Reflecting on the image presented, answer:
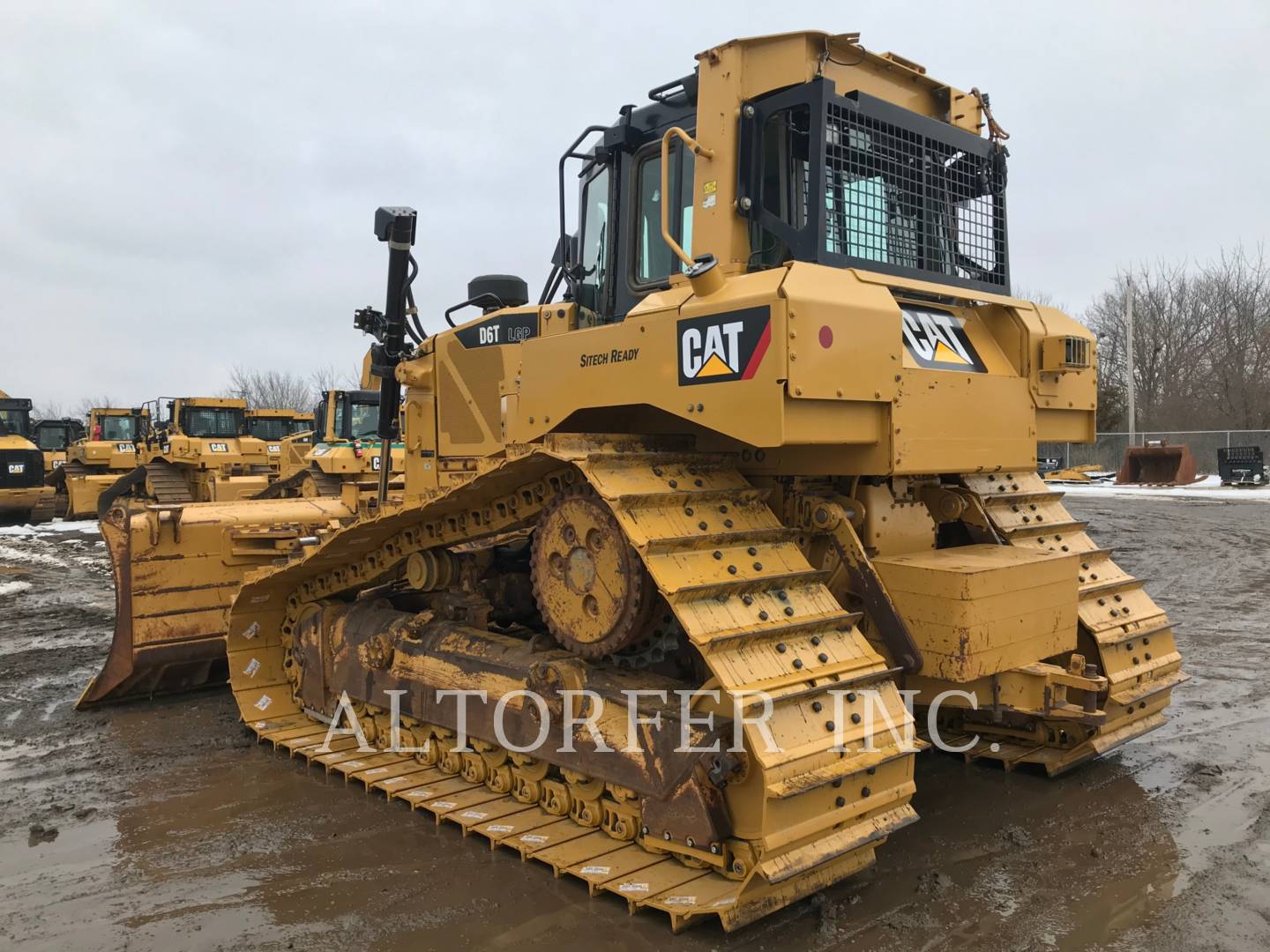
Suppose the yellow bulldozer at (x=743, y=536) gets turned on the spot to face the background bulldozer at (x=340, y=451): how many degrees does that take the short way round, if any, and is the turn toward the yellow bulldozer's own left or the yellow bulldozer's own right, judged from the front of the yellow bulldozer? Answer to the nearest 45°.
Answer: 0° — it already faces it

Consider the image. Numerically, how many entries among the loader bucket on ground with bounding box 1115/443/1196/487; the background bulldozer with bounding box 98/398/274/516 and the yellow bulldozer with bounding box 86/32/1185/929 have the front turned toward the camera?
1

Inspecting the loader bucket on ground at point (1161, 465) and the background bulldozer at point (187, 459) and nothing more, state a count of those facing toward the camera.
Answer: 1

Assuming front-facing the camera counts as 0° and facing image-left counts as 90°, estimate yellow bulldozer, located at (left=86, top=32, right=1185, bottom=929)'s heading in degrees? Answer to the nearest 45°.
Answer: approximately 135°
